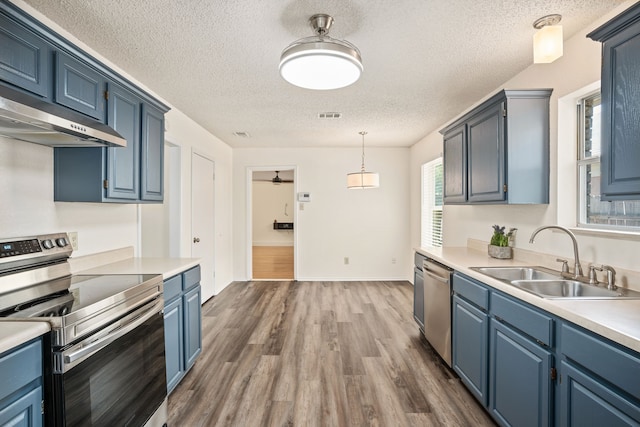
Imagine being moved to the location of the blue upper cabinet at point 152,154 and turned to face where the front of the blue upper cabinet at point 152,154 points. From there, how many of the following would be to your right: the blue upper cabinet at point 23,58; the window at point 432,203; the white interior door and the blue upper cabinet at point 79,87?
2

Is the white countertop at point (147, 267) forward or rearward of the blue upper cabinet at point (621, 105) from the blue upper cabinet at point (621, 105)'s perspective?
forward

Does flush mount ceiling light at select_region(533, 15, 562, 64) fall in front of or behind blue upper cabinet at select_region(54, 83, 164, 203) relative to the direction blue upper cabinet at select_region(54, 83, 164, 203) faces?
in front

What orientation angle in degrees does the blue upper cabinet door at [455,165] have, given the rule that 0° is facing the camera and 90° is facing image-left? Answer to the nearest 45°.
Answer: approximately 45°

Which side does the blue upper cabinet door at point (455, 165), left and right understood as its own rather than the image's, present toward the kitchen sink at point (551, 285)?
left

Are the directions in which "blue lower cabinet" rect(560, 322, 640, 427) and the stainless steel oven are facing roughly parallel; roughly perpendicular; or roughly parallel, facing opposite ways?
roughly parallel, facing opposite ways

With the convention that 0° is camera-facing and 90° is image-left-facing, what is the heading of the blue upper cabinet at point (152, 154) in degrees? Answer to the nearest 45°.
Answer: approximately 315°

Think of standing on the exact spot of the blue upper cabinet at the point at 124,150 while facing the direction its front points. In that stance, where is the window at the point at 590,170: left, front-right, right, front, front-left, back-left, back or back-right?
front

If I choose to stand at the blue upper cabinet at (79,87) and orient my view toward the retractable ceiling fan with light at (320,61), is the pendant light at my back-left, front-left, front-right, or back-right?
front-left

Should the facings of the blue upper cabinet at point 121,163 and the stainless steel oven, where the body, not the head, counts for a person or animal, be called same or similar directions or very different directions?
same or similar directions

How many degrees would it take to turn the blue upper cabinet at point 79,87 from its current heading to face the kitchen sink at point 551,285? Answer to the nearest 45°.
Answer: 0° — it already faces it

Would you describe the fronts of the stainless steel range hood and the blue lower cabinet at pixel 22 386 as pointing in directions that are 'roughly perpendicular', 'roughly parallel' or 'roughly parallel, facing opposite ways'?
roughly parallel

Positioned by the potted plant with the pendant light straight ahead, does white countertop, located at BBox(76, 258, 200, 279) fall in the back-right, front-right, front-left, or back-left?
front-left

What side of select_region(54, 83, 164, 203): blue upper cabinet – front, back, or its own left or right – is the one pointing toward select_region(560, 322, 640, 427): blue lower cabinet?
front

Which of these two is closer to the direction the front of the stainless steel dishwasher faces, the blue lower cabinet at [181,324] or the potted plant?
the blue lower cabinet

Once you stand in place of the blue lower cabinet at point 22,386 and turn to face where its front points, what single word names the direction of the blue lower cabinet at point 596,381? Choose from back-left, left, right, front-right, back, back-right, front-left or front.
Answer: front

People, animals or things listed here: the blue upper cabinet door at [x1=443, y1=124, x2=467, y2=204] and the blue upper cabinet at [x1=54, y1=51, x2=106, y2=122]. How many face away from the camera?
0

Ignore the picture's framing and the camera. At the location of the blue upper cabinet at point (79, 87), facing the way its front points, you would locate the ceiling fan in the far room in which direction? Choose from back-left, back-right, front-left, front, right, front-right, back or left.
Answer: left

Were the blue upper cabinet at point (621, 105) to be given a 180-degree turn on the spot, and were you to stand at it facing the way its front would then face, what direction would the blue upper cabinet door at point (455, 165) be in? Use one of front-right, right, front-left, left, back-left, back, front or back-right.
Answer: left

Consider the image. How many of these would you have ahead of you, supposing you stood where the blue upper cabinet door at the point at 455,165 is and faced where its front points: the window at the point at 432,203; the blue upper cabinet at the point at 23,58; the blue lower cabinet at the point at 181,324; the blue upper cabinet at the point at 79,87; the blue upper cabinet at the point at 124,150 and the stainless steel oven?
5

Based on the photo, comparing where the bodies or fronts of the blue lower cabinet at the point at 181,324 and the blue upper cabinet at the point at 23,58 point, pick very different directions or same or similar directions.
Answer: same or similar directions

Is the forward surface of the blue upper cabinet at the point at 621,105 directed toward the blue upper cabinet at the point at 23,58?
yes

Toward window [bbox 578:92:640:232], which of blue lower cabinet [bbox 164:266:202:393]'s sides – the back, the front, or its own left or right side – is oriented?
front

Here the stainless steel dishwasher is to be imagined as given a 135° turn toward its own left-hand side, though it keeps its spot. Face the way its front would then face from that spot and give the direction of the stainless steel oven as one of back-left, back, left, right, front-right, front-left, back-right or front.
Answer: back-right

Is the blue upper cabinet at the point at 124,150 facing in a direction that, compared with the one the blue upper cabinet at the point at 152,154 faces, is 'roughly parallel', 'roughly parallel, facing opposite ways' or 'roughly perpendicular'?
roughly parallel
